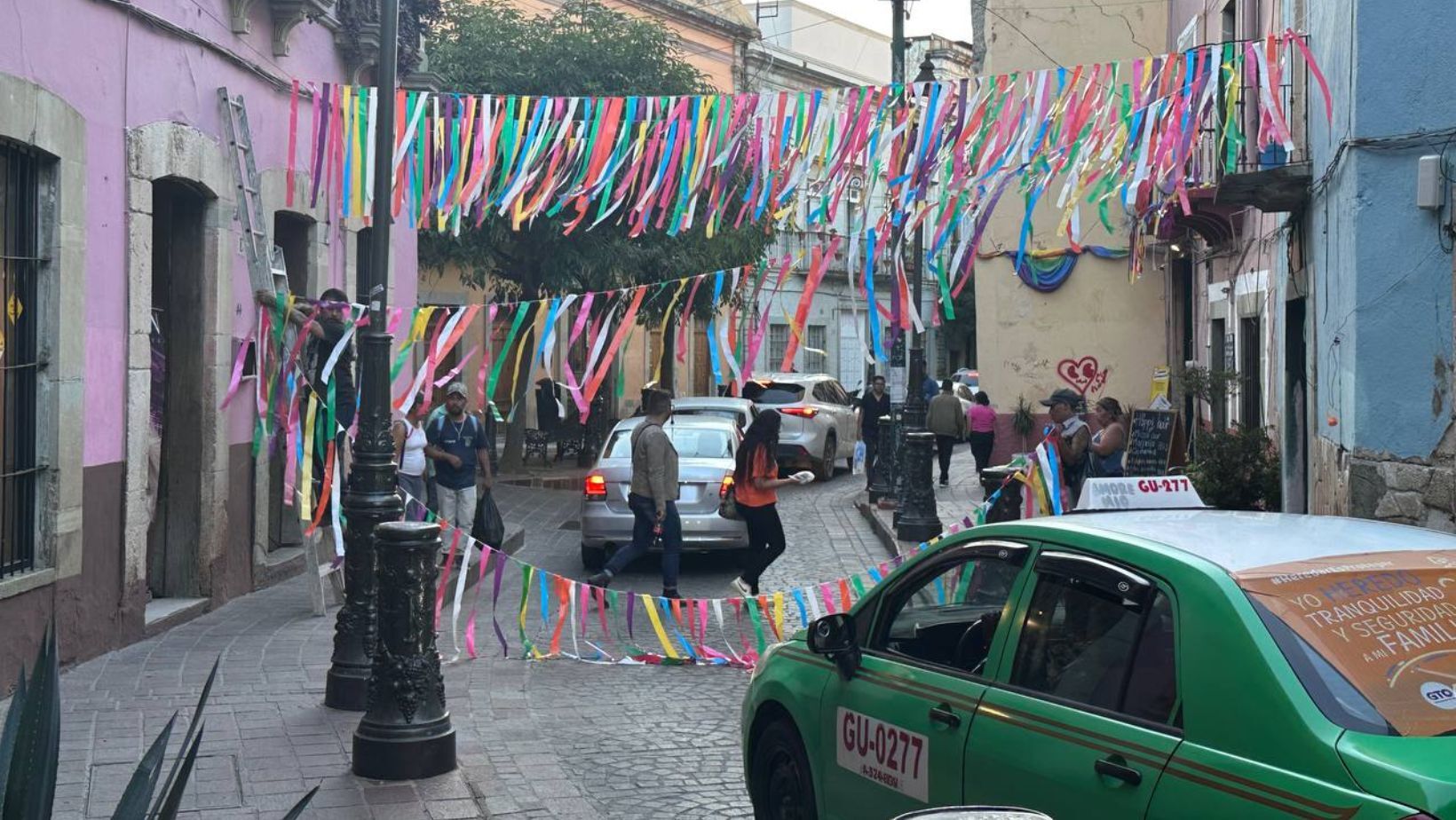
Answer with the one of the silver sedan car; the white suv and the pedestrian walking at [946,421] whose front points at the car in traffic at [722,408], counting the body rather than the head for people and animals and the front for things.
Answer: the silver sedan car

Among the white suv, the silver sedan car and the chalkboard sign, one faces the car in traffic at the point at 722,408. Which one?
the silver sedan car

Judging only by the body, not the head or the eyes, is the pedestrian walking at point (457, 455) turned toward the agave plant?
yes

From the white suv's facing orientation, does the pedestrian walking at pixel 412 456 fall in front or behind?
behind

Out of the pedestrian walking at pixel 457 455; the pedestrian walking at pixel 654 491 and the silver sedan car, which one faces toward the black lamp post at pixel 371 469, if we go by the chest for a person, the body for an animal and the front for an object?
the pedestrian walking at pixel 457 455

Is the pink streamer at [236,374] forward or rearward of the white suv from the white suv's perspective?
rearward
